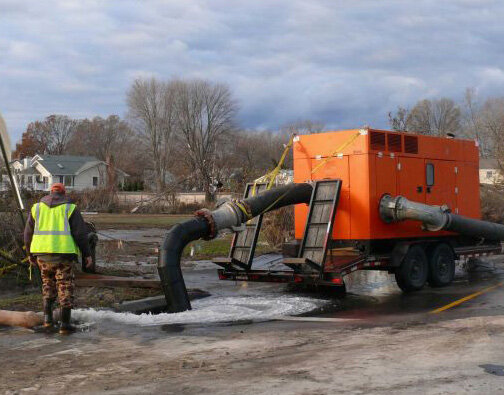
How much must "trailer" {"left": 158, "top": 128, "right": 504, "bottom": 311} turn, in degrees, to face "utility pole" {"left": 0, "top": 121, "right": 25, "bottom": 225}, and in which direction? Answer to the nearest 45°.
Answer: approximately 135° to its left

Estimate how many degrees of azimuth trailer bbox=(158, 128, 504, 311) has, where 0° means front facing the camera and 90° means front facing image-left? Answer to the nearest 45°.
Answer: approximately 225°

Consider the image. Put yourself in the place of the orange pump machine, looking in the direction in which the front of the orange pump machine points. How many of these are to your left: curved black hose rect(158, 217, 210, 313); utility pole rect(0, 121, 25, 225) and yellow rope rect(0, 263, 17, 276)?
0

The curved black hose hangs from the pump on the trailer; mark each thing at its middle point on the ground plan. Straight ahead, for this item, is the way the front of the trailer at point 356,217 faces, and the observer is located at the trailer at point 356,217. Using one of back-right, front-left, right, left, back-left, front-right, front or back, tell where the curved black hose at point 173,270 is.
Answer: back

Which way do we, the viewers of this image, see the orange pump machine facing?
facing the viewer and to the right of the viewer

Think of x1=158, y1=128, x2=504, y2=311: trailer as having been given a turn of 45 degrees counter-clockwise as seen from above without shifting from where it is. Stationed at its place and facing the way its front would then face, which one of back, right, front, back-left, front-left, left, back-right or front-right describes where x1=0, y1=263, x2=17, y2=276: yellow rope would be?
left

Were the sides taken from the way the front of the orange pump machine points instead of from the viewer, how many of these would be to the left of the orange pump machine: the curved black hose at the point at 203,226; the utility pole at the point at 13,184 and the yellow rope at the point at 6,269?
0

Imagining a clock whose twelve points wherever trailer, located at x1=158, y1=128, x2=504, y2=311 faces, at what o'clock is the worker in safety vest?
The worker in safety vest is roughly at 6 o'clock from the trailer.
